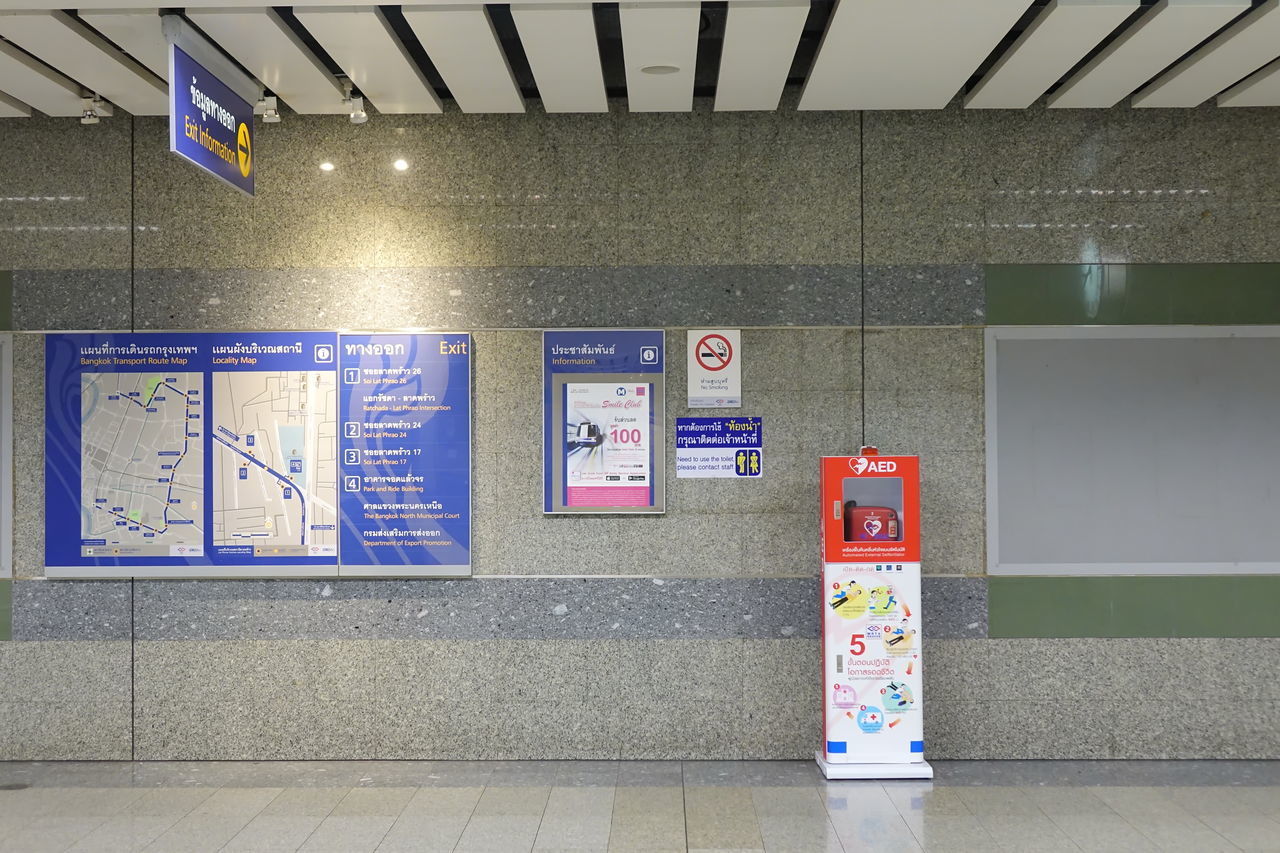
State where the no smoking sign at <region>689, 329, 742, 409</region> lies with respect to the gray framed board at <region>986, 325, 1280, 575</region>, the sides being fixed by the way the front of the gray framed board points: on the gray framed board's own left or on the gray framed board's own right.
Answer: on the gray framed board's own right

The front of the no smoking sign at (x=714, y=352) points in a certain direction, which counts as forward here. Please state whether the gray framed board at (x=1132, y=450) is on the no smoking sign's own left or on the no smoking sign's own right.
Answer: on the no smoking sign's own left

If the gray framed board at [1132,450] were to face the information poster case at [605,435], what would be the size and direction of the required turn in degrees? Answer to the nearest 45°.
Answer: approximately 45° to its right

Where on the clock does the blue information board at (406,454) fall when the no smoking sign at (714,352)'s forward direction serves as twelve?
The blue information board is roughly at 3 o'clock from the no smoking sign.

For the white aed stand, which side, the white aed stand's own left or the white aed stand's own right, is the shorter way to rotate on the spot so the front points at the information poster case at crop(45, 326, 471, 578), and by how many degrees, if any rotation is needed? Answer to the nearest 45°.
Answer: approximately 90° to the white aed stand's own right

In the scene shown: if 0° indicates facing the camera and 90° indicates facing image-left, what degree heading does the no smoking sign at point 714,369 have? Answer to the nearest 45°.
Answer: approximately 0°

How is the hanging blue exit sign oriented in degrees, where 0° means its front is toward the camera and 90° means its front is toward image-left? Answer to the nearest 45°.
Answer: approximately 315°

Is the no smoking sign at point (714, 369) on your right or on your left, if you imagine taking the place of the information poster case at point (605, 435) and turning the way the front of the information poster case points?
on your left
